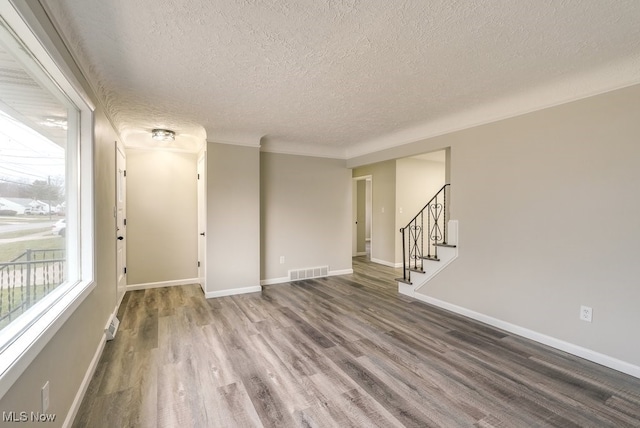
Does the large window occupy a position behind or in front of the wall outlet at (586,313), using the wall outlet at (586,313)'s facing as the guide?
in front

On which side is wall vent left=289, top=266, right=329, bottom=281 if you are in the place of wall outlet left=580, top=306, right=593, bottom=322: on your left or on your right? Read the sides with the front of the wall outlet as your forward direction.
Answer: on your right

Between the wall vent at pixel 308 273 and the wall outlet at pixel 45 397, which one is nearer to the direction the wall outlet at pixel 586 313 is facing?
the wall outlet

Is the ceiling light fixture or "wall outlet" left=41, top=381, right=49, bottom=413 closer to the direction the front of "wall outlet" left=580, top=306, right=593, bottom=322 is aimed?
the wall outlet

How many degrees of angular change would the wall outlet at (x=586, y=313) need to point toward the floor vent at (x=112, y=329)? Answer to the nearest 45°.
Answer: approximately 45° to its right

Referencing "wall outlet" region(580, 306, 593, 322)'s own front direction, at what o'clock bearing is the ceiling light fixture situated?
The ceiling light fixture is roughly at 2 o'clock from the wall outlet.
